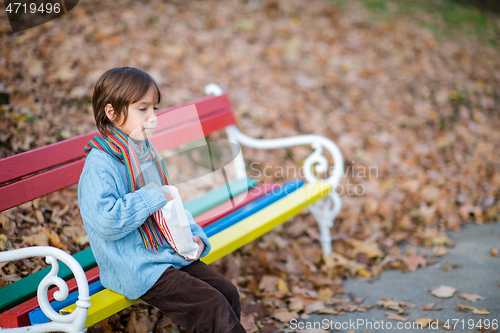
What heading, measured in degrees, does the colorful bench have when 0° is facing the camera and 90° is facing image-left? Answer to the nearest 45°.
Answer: approximately 315°

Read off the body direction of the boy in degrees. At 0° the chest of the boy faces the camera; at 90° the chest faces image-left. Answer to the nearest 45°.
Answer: approximately 315°
